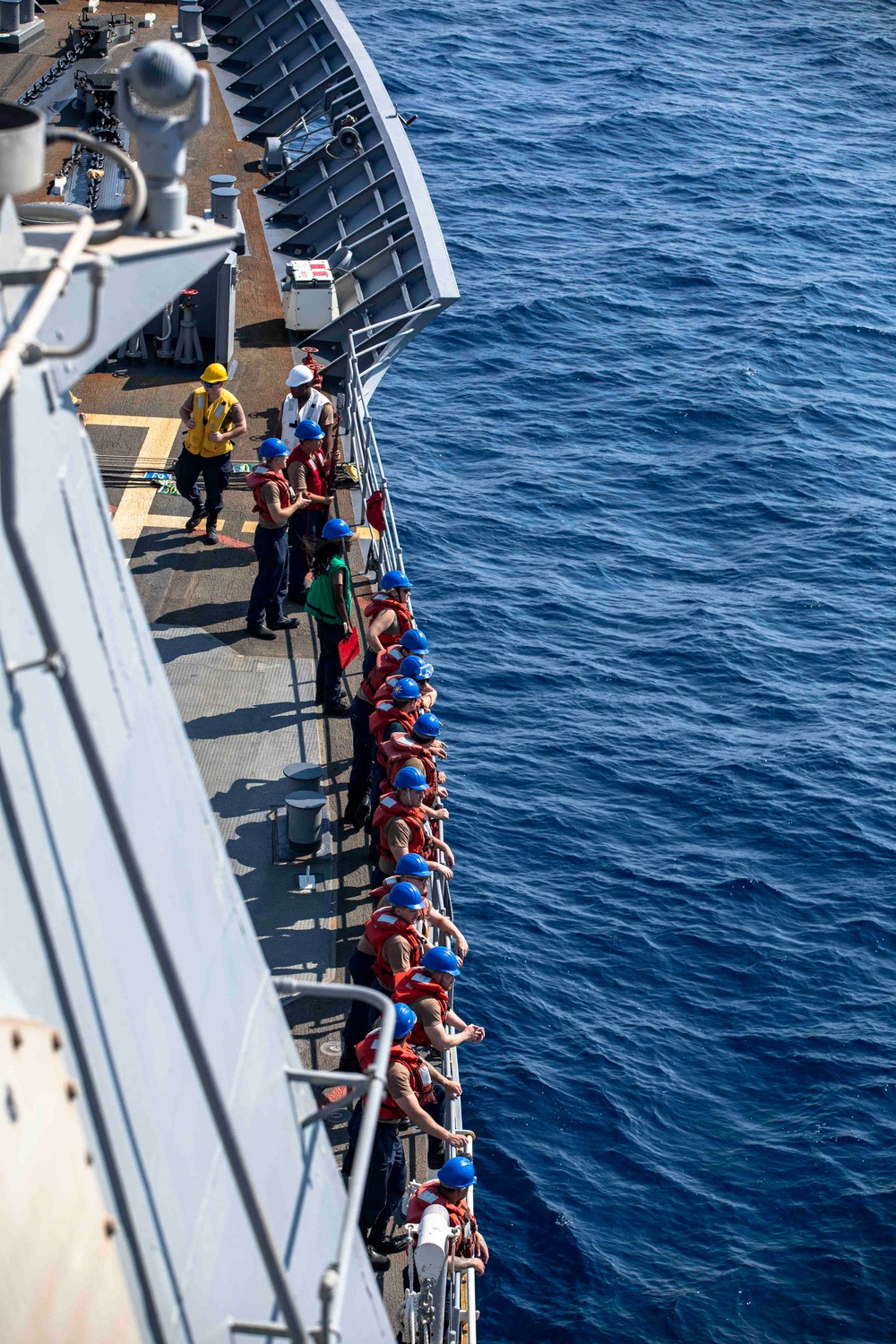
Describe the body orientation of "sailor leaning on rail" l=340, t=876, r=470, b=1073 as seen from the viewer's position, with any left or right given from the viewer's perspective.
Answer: facing to the right of the viewer

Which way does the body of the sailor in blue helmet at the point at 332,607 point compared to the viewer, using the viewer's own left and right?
facing to the right of the viewer

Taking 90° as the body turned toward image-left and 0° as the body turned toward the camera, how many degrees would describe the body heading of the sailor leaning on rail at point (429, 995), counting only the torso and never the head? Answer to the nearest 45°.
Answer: approximately 270°

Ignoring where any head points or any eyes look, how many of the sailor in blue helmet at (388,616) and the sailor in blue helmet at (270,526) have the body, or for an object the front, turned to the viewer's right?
2

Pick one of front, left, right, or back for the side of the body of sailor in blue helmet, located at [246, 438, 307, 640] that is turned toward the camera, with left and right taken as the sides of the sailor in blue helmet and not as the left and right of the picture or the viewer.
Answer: right

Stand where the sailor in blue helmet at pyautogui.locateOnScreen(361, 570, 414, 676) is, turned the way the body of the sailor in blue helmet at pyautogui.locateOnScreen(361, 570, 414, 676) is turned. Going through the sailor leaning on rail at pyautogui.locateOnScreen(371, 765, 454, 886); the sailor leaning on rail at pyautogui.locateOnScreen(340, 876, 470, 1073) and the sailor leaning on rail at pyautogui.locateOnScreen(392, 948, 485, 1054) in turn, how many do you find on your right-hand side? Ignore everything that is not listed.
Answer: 3

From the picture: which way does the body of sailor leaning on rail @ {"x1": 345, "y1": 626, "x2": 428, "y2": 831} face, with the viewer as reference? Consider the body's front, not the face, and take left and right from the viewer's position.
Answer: facing to the right of the viewer

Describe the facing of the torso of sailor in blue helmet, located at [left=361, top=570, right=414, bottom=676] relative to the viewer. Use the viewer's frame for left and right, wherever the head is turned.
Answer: facing to the right of the viewer

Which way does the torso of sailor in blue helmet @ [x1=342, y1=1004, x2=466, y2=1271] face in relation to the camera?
to the viewer's right

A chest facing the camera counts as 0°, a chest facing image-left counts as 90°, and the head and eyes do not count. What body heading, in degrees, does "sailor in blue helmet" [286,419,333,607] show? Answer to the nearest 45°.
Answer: approximately 315°
